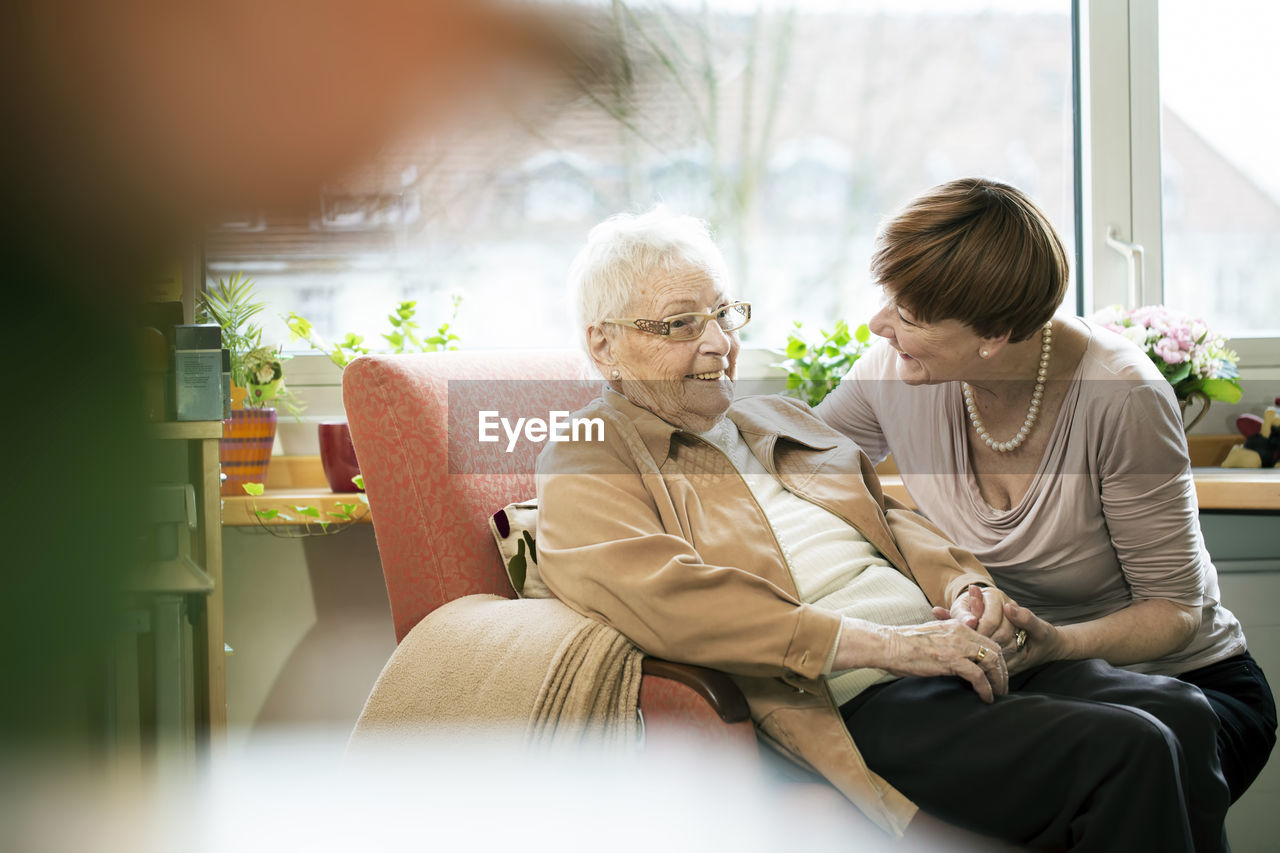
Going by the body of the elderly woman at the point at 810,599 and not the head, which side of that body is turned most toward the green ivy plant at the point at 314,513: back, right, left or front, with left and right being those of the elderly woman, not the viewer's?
back

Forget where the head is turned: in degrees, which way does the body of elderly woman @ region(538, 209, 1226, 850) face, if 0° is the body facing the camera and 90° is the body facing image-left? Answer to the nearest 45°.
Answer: approximately 315°

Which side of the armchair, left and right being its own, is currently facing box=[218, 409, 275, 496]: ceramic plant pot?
back

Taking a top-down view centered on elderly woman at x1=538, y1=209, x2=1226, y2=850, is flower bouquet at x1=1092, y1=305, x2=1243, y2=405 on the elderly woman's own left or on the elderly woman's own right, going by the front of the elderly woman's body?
on the elderly woman's own left

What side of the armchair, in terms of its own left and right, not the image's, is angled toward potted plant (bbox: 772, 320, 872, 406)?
left

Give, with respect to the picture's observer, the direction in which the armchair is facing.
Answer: facing the viewer and to the right of the viewer
